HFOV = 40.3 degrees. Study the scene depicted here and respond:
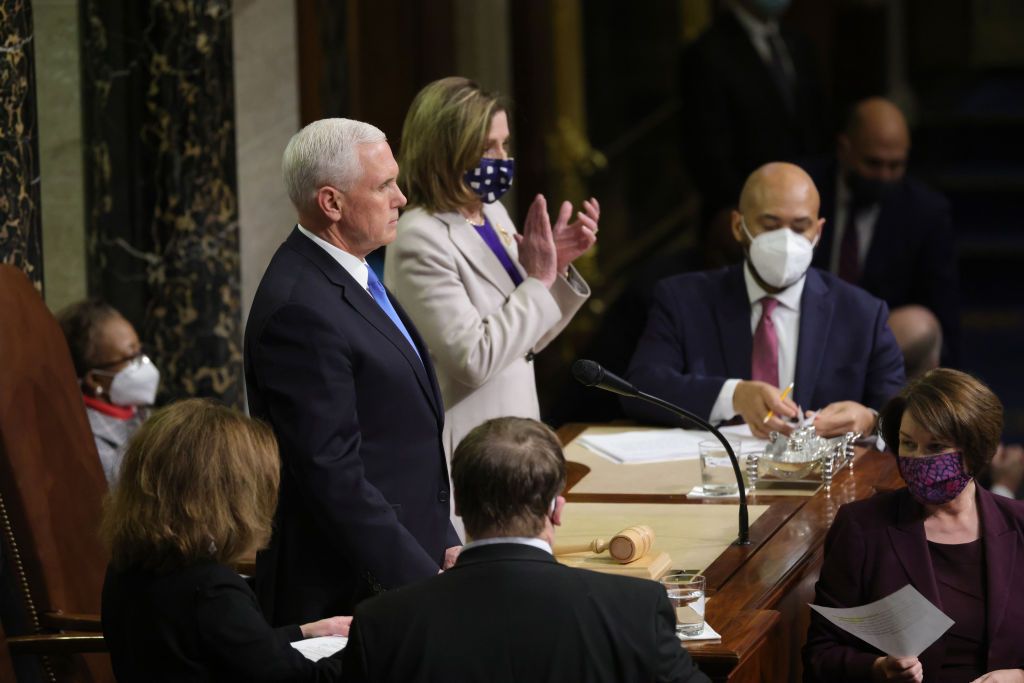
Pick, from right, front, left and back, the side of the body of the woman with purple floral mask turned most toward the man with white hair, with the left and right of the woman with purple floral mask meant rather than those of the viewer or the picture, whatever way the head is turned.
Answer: right

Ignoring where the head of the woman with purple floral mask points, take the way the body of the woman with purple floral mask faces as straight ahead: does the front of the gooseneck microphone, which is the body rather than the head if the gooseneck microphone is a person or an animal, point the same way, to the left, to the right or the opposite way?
to the right

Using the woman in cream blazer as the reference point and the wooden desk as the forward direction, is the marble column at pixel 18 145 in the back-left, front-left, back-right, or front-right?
back-right

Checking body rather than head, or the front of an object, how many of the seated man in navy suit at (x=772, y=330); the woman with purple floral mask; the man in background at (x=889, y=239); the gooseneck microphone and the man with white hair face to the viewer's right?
1

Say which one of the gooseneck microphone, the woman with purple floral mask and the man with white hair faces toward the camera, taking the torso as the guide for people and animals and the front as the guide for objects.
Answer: the woman with purple floral mask

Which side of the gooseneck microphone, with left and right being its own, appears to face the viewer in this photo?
left

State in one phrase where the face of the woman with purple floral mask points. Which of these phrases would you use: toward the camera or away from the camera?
toward the camera

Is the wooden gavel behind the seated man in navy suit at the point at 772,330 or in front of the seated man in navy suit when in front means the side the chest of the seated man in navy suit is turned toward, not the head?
in front

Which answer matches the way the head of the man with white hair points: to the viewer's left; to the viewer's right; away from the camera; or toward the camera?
to the viewer's right

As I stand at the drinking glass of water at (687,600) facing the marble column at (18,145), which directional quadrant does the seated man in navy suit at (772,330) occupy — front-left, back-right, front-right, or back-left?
front-right

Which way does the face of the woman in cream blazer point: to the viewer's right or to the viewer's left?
to the viewer's right

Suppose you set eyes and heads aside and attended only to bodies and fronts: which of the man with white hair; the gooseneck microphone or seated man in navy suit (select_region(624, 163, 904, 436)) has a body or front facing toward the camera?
the seated man in navy suit

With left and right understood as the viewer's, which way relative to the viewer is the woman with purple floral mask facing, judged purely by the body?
facing the viewer

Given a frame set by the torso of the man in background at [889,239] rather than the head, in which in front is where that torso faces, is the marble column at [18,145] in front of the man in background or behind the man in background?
in front

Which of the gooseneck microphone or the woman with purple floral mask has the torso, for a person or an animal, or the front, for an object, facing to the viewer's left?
the gooseneck microphone
